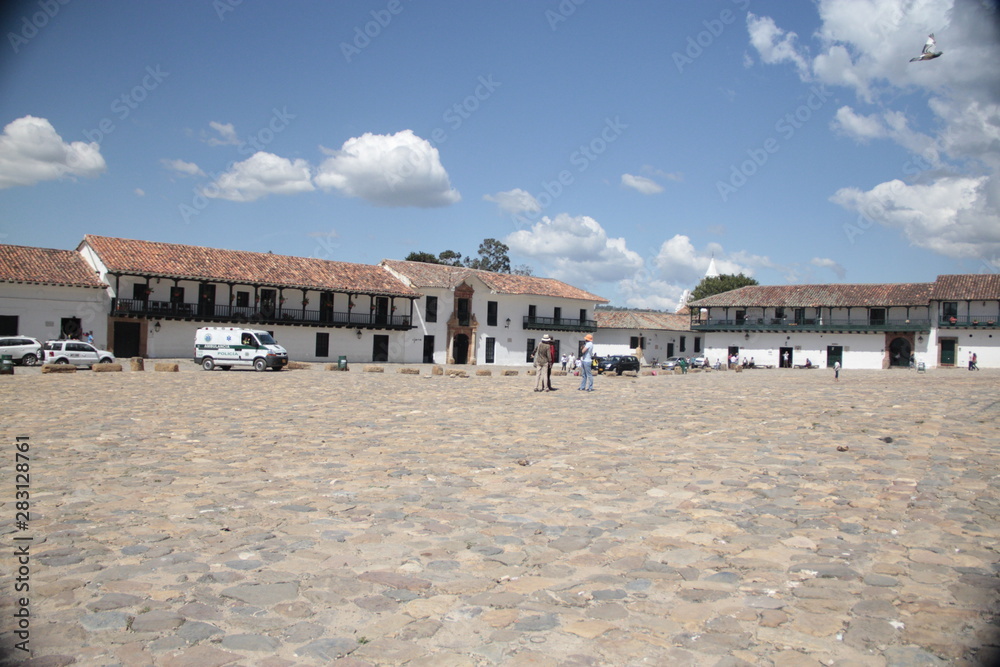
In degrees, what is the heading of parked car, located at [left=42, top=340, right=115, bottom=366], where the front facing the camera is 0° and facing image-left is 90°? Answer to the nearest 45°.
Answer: approximately 270°

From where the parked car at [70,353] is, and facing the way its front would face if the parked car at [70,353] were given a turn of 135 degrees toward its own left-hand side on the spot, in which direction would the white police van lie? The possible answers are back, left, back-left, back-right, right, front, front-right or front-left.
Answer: back-right

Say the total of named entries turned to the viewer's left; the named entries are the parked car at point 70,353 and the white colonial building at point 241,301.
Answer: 0

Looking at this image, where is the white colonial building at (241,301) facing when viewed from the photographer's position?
facing the viewer and to the right of the viewer

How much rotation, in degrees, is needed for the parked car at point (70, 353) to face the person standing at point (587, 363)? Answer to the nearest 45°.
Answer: approximately 45° to its right

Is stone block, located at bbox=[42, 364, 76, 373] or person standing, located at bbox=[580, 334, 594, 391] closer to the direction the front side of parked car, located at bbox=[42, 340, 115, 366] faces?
the person standing

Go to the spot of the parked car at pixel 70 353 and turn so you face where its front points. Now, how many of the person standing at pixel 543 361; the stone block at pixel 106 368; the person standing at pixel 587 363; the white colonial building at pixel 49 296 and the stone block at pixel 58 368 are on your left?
1

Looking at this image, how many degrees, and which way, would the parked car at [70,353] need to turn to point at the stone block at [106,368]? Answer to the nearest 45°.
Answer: approximately 90° to its right

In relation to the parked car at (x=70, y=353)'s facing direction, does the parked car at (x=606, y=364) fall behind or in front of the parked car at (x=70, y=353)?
in front

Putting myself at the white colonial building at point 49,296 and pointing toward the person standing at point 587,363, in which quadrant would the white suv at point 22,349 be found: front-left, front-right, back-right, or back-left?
front-right

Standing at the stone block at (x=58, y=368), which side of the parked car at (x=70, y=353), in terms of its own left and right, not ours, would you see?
right

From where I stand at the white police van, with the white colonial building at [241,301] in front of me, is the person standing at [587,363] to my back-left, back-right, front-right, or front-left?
back-right

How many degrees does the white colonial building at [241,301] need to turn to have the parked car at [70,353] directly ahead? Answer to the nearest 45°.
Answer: approximately 90° to its right

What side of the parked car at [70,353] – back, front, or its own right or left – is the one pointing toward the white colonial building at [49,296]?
left

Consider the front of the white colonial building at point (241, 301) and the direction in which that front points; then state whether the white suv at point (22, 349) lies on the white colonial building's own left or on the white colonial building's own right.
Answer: on the white colonial building's own right

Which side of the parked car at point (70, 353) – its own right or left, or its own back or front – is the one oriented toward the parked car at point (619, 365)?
front
